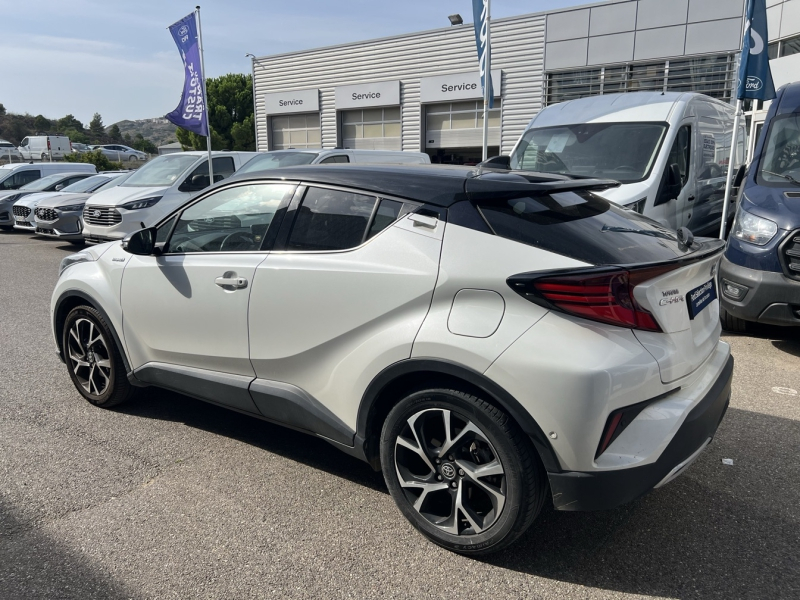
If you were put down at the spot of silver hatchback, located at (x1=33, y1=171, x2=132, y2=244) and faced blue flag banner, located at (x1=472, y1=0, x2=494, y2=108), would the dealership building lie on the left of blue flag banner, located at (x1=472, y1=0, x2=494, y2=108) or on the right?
left

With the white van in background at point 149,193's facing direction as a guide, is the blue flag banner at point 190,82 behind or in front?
behind

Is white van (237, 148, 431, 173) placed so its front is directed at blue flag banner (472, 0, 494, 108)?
no

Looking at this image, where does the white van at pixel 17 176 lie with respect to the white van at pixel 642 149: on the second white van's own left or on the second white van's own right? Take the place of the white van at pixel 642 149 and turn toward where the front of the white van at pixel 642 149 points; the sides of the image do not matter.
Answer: on the second white van's own right

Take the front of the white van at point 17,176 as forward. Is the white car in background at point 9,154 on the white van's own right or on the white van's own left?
on the white van's own right

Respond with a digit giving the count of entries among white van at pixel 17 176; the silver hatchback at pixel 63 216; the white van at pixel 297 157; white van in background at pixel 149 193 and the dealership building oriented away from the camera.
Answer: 0

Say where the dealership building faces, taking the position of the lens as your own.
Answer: facing the viewer and to the left of the viewer

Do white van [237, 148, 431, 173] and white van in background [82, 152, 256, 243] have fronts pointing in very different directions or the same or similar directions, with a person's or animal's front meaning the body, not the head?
same or similar directions

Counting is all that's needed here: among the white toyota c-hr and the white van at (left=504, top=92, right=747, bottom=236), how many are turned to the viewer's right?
0

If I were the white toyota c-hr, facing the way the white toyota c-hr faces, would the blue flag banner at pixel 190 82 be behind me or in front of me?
in front

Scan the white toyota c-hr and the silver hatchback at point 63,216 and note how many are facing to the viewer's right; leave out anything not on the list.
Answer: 0

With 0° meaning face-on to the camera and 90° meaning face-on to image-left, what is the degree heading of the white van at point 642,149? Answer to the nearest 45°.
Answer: approximately 45°

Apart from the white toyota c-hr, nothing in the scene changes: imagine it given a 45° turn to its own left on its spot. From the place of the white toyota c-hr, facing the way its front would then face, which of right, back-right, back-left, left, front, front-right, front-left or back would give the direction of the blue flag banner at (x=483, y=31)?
right

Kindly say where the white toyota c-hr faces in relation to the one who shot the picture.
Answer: facing away from the viewer and to the left of the viewer

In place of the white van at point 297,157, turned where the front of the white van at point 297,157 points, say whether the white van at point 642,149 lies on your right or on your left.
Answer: on your left
